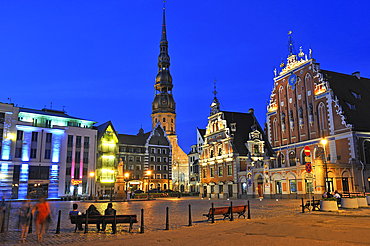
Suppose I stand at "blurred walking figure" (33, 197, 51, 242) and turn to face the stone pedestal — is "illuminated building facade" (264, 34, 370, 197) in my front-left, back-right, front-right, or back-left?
front-right

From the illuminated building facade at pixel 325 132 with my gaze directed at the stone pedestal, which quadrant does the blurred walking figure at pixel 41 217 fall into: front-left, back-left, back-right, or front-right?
front-left

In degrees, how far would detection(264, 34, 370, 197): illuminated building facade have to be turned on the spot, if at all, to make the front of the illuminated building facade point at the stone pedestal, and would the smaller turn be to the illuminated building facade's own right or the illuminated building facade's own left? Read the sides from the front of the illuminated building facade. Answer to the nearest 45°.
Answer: approximately 45° to the illuminated building facade's own right

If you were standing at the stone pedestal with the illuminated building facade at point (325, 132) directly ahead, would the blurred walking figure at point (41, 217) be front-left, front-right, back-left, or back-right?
front-right

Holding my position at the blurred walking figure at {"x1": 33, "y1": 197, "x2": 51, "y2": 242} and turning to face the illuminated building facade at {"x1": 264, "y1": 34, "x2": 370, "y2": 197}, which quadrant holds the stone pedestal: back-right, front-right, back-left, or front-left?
front-left

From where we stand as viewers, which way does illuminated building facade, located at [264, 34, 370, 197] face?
facing the viewer and to the left of the viewer
